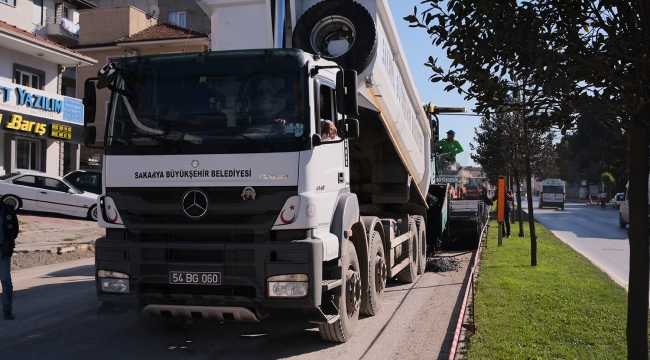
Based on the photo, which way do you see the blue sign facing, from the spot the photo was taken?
facing the viewer and to the right of the viewer

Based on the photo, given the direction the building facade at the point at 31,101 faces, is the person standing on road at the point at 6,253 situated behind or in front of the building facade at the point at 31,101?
in front

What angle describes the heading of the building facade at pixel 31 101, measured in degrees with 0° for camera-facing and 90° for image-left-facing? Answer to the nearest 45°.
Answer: approximately 315°

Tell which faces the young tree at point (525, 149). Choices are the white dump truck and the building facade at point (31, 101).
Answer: the building facade

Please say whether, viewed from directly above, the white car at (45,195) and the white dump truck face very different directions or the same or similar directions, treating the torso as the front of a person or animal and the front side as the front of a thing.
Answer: very different directions

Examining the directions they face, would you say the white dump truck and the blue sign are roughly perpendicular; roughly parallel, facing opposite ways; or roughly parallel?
roughly perpendicular

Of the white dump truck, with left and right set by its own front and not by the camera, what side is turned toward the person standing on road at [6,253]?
right
